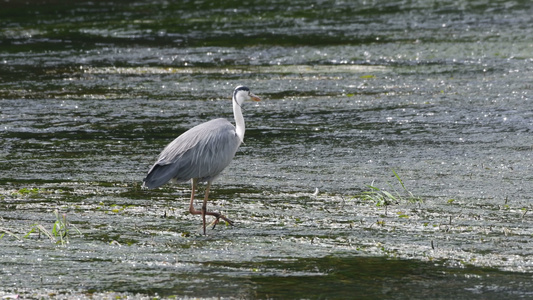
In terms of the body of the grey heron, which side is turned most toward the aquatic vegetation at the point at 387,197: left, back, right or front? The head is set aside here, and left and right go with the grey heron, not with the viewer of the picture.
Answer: front

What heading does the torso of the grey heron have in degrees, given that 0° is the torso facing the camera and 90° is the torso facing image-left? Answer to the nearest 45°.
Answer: approximately 270°

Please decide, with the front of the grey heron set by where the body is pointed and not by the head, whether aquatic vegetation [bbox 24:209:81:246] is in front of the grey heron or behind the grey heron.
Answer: behind
